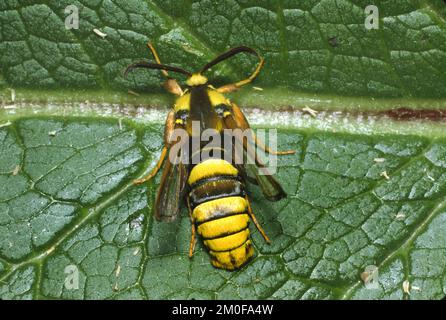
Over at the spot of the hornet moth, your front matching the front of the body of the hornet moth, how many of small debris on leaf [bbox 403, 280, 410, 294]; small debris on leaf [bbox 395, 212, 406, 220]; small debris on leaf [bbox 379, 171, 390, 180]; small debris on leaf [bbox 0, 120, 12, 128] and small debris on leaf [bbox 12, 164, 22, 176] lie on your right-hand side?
3

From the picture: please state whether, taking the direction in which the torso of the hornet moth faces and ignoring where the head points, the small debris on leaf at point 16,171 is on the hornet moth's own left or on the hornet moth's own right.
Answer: on the hornet moth's own left

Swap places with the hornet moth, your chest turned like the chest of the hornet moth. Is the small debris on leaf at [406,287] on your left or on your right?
on your right

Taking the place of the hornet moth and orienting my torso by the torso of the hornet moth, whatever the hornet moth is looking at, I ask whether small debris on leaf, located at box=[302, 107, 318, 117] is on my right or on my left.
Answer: on my right

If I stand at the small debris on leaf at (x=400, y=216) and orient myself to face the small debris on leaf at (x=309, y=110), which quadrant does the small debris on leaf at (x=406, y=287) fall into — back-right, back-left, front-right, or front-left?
back-left

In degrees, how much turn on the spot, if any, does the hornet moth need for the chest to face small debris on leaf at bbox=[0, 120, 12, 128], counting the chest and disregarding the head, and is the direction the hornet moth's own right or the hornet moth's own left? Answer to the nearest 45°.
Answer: approximately 90° to the hornet moth's own left

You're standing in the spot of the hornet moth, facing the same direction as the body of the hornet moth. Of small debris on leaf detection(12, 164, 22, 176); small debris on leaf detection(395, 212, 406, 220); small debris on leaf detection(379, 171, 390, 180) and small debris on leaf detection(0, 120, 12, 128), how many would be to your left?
2

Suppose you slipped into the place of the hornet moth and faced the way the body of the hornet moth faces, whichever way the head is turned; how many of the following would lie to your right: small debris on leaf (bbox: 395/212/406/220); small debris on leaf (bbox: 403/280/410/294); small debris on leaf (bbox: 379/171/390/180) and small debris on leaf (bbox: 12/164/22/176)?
3

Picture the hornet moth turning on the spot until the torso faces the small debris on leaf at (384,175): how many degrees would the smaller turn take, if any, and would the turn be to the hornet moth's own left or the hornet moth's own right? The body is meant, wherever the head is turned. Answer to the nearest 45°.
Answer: approximately 90° to the hornet moth's own right

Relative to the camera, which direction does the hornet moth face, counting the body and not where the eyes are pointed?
away from the camera

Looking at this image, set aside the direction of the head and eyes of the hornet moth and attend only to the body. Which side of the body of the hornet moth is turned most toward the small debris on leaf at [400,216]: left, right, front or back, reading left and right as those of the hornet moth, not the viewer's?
right
